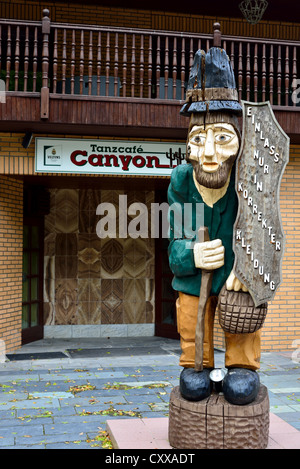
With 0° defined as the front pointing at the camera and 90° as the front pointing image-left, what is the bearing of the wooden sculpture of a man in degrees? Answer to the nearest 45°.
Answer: approximately 0°
